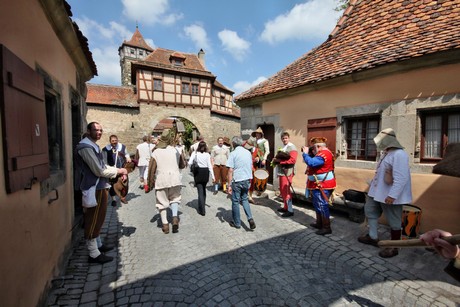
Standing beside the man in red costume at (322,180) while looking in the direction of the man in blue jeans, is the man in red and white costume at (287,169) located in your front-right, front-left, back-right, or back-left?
front-right

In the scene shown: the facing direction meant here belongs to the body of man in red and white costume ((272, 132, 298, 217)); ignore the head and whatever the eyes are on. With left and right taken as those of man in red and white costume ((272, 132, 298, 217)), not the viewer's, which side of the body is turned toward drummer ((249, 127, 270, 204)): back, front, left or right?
right

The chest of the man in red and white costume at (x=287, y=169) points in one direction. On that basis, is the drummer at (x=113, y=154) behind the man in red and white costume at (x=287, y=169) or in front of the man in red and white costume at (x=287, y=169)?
in front

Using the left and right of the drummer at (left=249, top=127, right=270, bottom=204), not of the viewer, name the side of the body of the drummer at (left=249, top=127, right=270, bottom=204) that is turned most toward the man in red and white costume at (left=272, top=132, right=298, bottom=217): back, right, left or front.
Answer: left

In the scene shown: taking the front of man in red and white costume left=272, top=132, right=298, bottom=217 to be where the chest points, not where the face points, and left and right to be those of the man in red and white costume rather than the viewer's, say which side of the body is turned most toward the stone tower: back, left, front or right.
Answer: right

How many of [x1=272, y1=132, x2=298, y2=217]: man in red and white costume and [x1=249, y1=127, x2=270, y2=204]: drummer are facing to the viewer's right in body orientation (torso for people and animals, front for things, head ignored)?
0

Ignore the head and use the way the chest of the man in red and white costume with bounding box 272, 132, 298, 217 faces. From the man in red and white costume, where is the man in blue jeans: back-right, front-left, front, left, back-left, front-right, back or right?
front

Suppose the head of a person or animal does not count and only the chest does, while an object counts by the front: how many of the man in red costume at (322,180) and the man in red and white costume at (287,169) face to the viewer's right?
0

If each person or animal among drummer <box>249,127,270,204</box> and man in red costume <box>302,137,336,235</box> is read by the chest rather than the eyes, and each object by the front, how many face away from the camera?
0

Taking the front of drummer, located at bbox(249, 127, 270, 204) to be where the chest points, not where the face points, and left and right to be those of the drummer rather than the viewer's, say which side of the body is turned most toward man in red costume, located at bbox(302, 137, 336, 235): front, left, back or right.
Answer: left

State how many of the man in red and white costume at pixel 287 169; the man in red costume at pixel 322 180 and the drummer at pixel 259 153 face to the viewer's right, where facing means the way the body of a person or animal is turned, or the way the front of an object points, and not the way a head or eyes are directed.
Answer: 0

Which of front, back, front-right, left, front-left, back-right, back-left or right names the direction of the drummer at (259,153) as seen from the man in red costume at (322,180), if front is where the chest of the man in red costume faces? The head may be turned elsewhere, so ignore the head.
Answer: front-right

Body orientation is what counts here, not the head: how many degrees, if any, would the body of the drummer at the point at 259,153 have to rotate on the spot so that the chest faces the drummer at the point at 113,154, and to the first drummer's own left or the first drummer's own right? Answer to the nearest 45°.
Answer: approximately 45° to the first drummer's own right

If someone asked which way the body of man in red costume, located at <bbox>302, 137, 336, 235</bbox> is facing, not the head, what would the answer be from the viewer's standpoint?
to the viewer's left

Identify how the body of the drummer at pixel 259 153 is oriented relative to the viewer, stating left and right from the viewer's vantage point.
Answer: facing the viewer and to the left of the viewer
